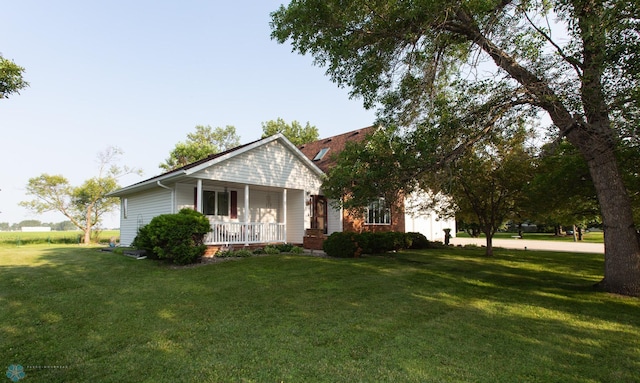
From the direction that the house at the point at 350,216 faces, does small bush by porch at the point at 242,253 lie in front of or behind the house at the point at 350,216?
in front

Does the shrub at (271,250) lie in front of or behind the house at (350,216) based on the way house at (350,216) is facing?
in front

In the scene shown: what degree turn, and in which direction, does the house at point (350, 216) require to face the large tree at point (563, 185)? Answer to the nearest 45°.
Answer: approximately 45° to its left

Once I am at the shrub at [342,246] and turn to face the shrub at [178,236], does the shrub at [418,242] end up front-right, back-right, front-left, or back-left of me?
back-right

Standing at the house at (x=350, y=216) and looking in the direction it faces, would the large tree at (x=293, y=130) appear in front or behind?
behind

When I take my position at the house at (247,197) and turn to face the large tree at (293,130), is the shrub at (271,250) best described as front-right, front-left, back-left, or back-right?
back-right

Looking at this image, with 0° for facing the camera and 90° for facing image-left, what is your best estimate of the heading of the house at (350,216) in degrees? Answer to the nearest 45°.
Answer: approximately 0°
